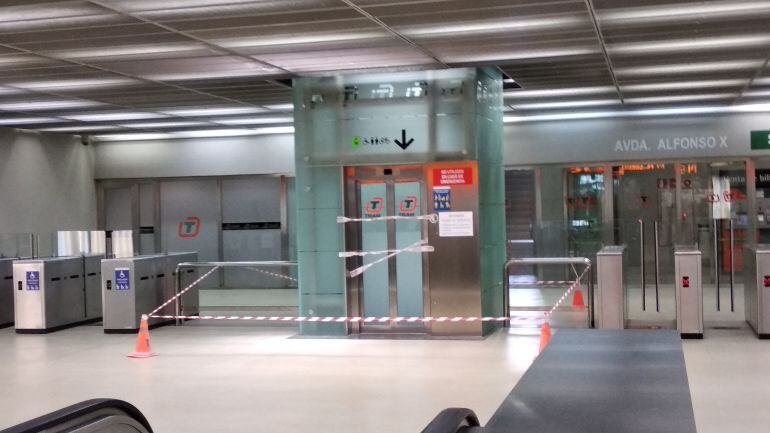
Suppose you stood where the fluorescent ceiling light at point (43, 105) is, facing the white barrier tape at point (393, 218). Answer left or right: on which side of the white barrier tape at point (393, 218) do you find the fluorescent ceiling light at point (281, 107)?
left

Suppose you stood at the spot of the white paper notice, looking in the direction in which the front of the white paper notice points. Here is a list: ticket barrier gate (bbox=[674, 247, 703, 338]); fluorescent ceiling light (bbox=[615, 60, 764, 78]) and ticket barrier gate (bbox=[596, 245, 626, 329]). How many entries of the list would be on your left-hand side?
3

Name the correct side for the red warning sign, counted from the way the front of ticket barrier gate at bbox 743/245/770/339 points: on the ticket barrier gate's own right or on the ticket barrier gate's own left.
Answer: on the ticket barrier gate's own right

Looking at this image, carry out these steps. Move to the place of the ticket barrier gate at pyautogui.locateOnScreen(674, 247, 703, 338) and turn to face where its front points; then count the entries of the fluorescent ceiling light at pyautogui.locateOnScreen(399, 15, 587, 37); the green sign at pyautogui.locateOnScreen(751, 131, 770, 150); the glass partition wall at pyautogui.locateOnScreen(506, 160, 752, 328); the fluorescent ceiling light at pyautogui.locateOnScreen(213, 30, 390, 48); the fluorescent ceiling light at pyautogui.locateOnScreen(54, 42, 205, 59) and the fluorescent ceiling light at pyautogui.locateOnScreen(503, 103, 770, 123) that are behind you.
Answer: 3

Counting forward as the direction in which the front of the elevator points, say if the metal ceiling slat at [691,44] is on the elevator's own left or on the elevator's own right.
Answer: on the elevator's own left

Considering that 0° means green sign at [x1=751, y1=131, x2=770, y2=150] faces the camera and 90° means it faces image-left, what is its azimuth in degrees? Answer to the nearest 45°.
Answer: approximately 0°

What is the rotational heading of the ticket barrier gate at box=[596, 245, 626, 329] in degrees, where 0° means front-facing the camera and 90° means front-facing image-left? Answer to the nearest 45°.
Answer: approximately 0°

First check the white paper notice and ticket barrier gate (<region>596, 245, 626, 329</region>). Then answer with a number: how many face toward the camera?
2
